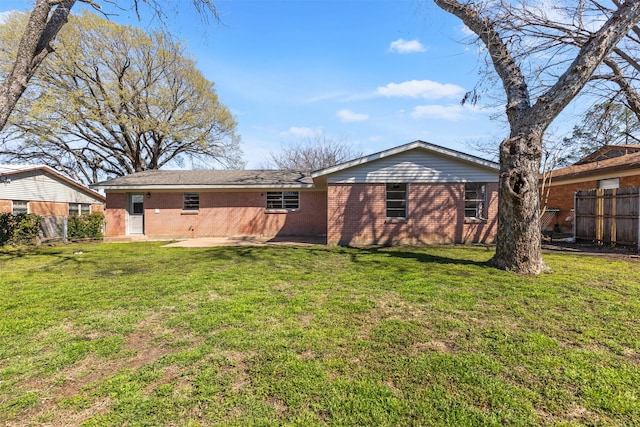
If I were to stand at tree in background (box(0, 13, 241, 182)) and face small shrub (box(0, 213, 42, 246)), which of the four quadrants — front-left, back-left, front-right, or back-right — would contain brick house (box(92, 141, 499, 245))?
front-left

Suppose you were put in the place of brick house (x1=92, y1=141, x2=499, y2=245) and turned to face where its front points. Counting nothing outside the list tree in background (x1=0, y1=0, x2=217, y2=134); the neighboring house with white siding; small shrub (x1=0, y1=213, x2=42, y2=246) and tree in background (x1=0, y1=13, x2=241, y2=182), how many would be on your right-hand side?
0

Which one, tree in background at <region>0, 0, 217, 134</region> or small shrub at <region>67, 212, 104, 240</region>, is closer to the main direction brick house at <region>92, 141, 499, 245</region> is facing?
the small shrub

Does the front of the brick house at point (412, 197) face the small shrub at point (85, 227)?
no

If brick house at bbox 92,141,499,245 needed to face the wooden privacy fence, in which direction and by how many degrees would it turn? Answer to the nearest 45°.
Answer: approximately 90° to its right

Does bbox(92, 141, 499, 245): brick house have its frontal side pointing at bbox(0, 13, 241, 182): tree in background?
no

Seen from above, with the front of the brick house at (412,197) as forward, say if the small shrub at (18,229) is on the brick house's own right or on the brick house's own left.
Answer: on the brick house's own left

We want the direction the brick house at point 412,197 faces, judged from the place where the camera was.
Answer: facing away from the viewer
